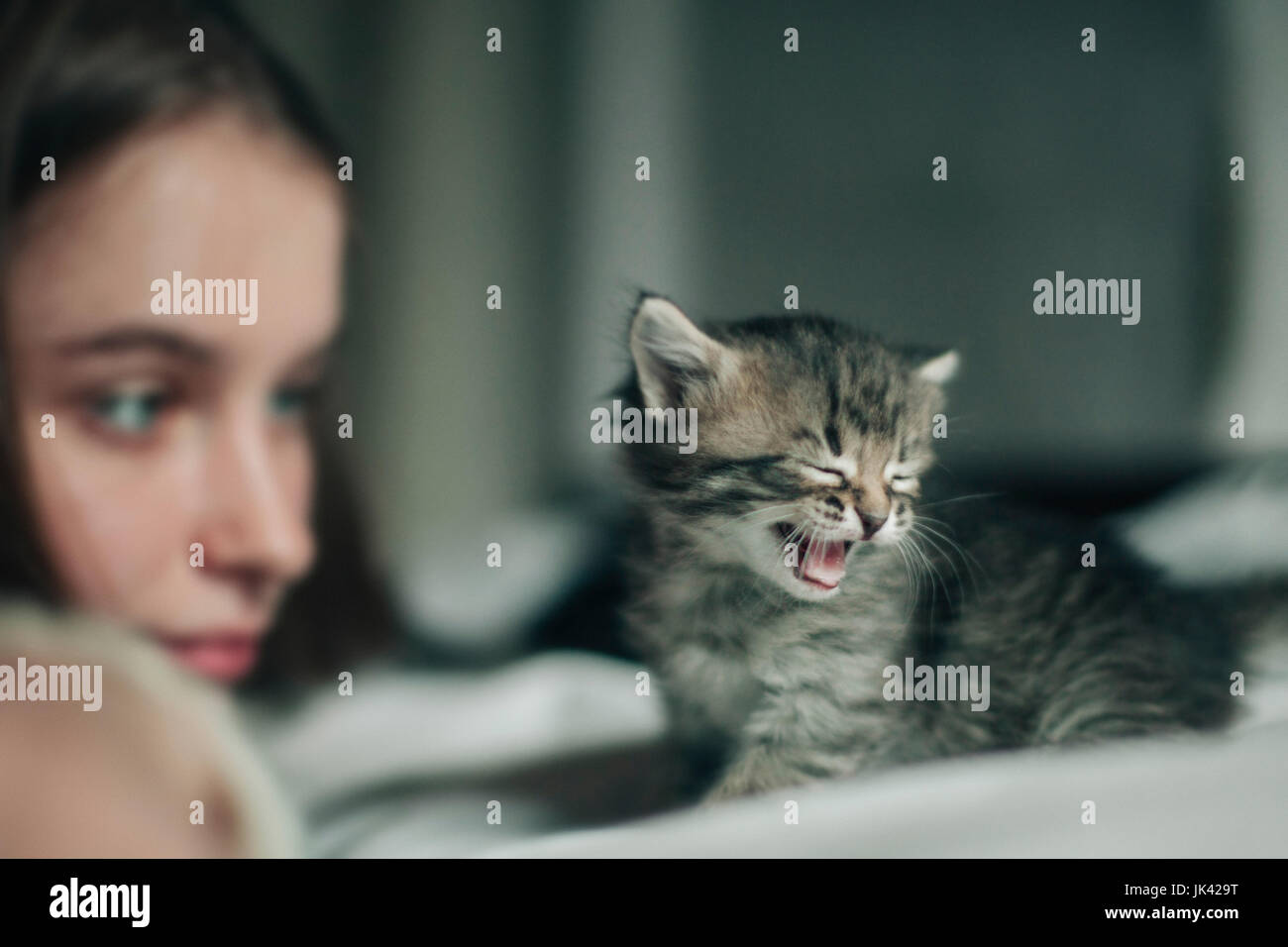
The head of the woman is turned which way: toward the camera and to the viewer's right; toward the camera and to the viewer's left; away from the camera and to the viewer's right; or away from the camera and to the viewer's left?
toward the camera and to the viewer's right

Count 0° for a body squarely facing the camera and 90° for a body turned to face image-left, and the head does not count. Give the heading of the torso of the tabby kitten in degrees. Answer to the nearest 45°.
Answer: approximately 45°
